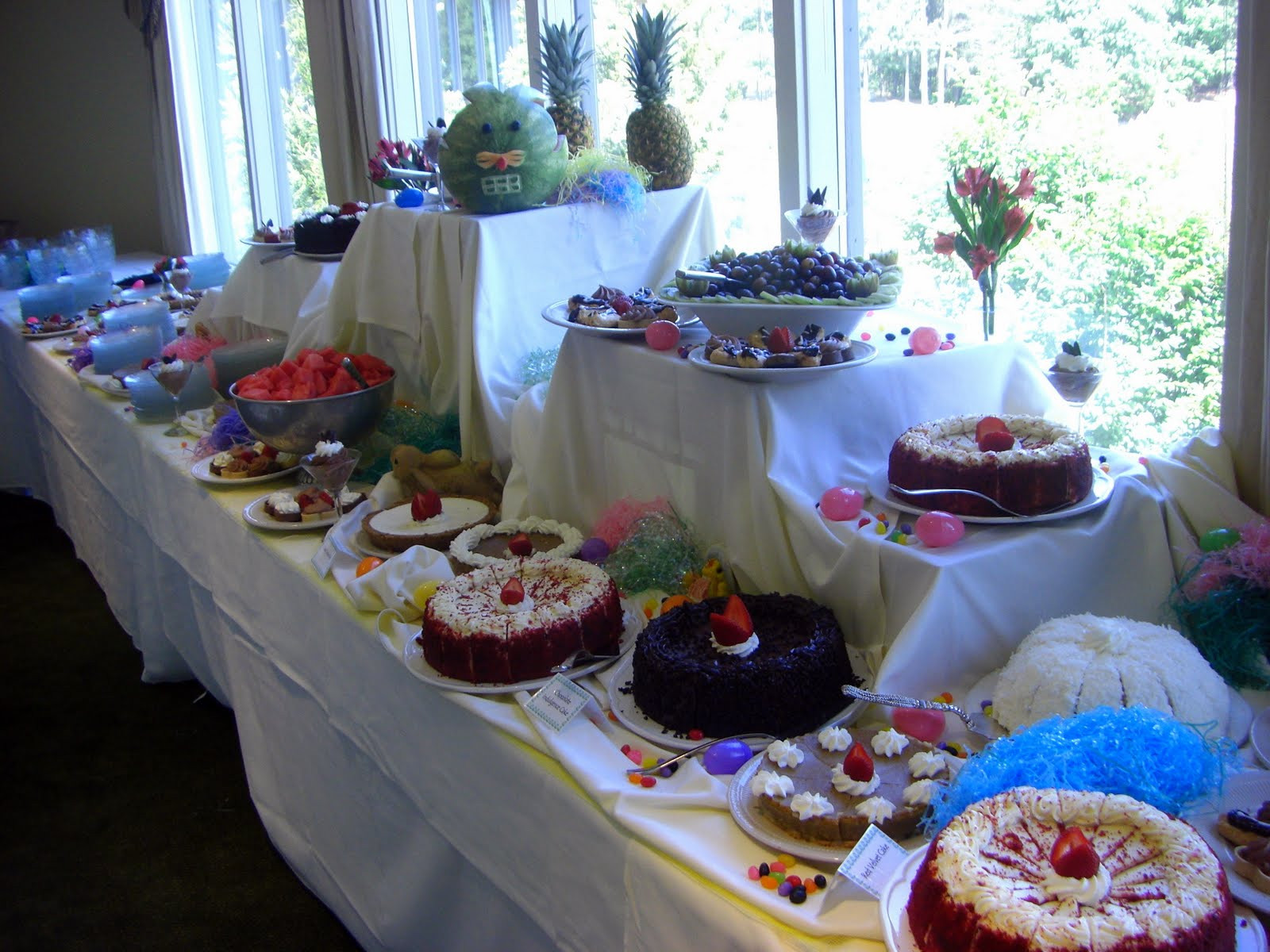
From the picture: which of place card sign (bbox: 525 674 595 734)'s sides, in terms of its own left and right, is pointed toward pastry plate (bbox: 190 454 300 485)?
right

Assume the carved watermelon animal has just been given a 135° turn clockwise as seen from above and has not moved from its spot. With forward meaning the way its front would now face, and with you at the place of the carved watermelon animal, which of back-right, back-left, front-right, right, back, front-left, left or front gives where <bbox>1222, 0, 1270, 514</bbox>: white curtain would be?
back

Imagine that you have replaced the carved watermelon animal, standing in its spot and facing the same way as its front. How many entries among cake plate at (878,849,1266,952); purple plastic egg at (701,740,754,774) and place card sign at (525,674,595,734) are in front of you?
3

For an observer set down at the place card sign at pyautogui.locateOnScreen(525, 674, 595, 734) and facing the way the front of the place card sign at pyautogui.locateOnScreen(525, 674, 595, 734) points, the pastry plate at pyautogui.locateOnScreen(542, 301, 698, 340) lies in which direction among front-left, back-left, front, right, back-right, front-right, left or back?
back-right

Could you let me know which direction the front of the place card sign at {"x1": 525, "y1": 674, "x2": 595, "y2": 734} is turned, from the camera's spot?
facing the viewer and to the left of the viewer

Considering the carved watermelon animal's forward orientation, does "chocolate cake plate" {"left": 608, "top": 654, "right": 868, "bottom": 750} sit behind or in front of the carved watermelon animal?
in front

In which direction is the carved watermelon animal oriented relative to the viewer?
toward the camera
